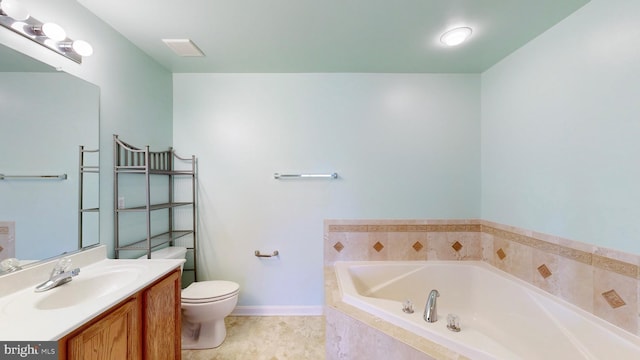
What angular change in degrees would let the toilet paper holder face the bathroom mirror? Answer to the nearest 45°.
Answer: approximately 45° to its right

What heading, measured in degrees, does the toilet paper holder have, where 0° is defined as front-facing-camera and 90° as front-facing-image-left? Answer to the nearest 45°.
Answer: approximately 0°

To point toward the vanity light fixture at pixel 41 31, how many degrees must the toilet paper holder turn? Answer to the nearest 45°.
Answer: approximately 45° to its right

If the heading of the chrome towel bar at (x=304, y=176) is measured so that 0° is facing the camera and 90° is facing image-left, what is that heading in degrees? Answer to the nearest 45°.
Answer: approximately 0°

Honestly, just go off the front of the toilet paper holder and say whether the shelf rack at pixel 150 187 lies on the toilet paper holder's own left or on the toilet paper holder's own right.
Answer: on the toilet paper holder's own right
